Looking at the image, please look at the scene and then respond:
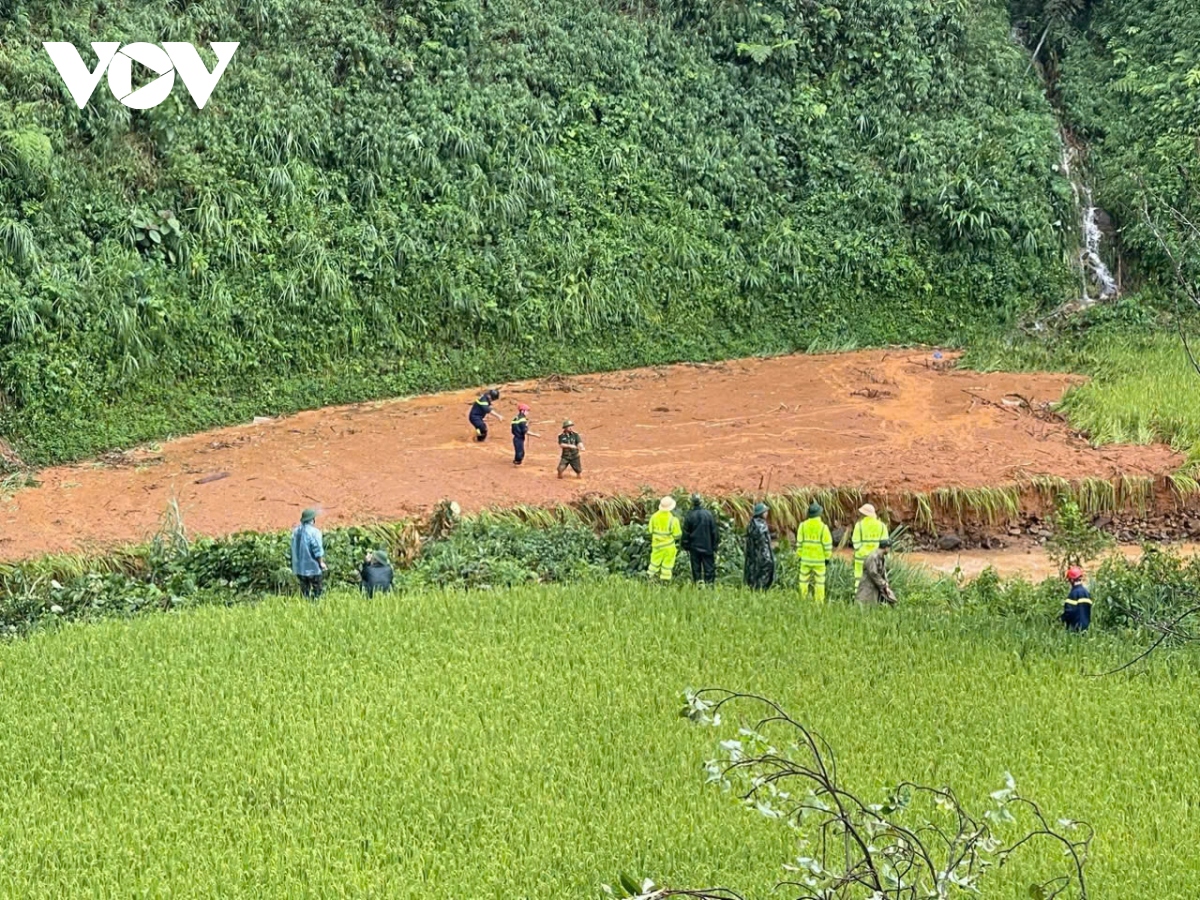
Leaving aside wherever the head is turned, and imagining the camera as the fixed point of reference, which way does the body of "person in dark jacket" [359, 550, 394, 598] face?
away from the camera

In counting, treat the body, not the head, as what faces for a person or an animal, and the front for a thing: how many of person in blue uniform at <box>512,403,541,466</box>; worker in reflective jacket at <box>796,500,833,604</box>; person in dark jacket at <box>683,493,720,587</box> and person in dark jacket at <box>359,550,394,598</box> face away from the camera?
3

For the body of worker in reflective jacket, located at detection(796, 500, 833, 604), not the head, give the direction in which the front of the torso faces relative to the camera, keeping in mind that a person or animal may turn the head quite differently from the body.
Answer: away from the camera

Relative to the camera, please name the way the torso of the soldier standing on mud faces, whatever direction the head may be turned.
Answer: toward the camera

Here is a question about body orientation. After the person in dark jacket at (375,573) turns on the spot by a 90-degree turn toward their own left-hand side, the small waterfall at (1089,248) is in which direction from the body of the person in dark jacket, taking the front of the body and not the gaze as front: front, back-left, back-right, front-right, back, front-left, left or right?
back-right

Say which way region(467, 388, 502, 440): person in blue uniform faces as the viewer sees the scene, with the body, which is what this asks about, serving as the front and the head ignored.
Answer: to the viewer's right

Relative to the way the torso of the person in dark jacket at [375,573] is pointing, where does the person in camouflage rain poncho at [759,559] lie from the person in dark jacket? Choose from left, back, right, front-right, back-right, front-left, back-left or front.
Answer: right

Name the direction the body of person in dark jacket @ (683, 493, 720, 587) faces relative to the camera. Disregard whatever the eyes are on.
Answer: away from the camera

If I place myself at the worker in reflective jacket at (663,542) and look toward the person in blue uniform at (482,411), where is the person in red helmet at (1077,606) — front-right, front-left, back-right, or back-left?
back-right

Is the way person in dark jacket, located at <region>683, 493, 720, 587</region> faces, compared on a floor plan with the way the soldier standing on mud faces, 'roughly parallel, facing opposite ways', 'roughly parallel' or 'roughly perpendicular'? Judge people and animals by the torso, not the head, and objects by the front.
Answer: roughly parallel, facing opposite ways

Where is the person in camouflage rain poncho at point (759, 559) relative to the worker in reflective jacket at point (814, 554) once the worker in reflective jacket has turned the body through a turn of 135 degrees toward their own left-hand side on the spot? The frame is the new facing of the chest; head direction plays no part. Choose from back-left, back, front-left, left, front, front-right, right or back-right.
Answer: right

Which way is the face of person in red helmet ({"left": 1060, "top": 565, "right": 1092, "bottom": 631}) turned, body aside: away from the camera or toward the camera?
away from the camera

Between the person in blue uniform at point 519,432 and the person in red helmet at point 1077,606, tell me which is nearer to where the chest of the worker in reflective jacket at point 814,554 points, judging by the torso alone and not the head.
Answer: the person in blue uniform
